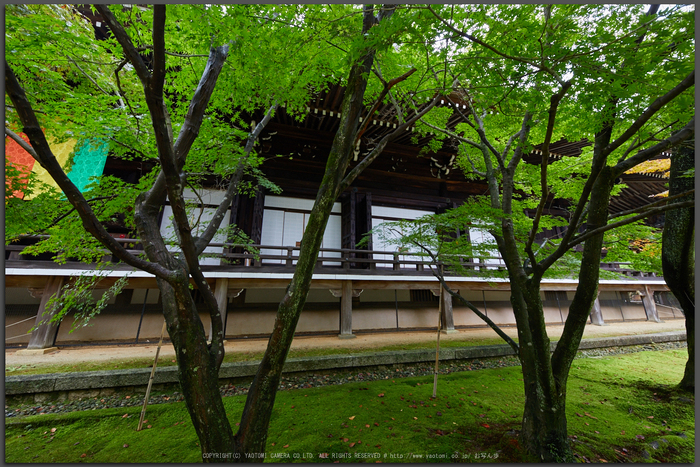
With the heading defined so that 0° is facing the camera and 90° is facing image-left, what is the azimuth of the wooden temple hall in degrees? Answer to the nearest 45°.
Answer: approximately 0°

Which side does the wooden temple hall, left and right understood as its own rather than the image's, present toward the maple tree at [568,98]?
front
